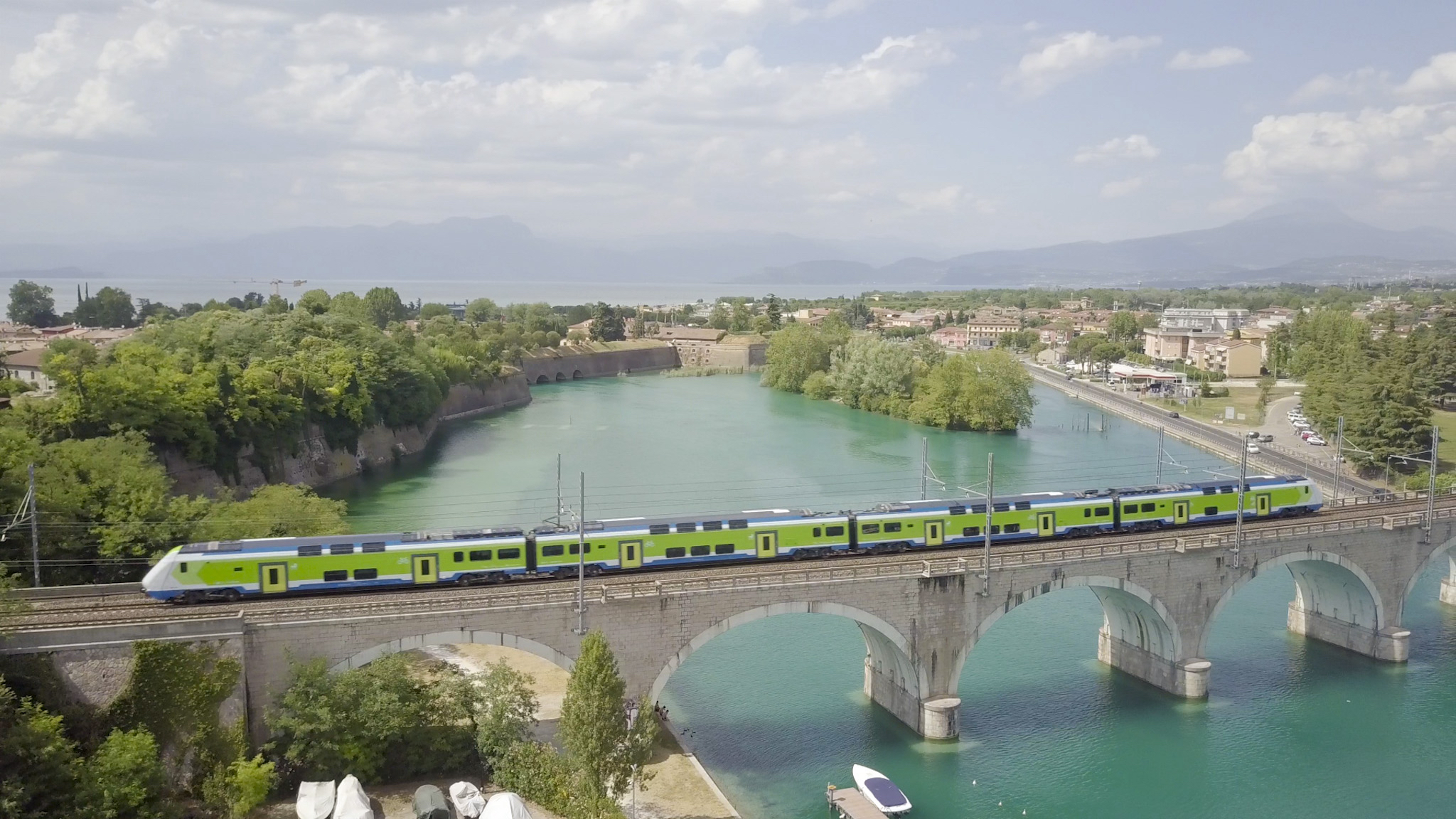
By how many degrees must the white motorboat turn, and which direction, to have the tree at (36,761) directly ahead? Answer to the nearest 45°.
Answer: approximately 90° to its left

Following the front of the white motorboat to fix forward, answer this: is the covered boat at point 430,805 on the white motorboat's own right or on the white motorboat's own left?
on the white motorboat's own left

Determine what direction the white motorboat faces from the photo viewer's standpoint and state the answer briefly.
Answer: facing away from the viewer and to the left of the viewer

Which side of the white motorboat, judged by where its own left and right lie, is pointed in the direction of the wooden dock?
left

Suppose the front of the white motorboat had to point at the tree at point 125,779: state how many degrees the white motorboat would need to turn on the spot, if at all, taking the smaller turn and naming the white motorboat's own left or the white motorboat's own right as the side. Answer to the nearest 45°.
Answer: approximately 90° to the white motorboat's own left

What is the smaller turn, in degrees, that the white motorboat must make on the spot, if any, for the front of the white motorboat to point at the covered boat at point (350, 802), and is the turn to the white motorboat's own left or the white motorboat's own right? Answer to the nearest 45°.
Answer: approximately 90° to the white motorboat's own left

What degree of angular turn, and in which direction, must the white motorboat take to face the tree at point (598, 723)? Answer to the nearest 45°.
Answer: approximately 90° to its left

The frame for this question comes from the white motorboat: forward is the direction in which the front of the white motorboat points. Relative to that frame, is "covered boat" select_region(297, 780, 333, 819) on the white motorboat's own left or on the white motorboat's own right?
on the white motorboat's own left

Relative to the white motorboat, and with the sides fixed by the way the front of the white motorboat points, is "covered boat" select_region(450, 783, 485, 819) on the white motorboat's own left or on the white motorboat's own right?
on the white motorboat's own left

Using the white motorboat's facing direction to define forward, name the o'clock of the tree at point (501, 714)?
The tree is roughly at 10 o'clock from the white motorboat.

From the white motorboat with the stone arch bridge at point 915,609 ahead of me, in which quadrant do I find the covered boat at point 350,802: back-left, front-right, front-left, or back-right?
back-left
